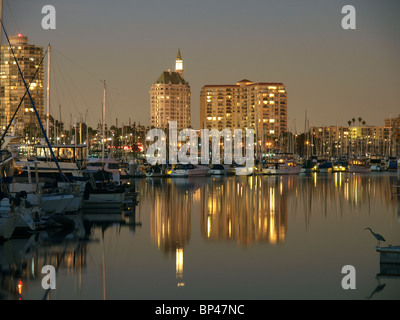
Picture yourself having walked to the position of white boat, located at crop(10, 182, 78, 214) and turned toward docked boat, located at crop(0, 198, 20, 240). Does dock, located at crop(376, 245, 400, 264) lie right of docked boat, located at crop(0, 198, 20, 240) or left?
left

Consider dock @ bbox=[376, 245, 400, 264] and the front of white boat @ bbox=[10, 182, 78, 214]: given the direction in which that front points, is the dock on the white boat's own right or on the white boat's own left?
on the white boat's own right

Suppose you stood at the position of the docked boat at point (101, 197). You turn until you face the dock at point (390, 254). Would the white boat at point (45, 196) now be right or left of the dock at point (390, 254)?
right

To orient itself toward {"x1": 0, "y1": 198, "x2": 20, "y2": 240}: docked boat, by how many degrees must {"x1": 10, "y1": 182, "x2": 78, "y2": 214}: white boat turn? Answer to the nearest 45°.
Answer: approximately 90° to its right

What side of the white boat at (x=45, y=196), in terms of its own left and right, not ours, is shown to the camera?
right

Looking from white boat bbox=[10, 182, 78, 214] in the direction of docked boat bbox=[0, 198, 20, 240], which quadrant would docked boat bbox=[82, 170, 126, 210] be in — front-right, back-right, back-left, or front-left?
back-left
